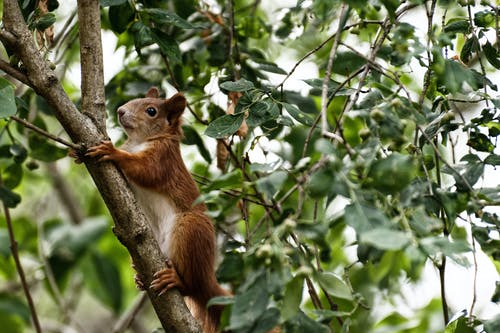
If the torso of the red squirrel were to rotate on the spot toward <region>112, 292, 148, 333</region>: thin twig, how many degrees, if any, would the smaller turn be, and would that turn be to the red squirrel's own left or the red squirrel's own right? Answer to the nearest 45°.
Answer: approximately 45° to the red squirrel's own right

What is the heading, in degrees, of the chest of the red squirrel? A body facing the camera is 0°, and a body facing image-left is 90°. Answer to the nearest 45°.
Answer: approximately 90°

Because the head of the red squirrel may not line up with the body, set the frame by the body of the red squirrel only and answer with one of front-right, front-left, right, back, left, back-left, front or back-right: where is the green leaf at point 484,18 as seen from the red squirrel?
back-left

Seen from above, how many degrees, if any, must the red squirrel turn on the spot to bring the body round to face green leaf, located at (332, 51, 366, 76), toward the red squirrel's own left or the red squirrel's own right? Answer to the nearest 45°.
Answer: approximately 135° to the red squirrel's own right
